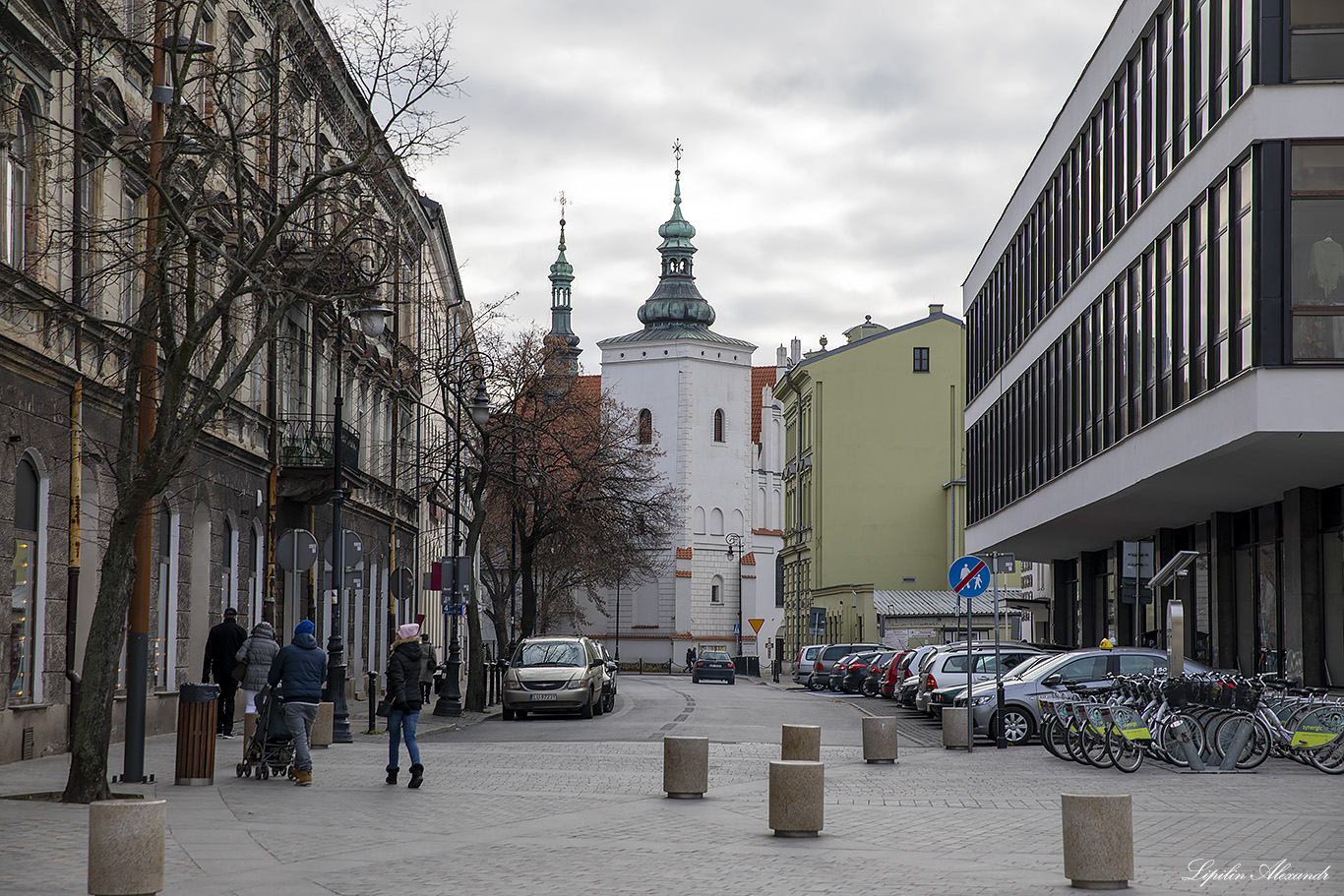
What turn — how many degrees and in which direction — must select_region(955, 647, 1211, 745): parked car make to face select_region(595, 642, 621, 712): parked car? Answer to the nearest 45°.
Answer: approximately 90° to its right

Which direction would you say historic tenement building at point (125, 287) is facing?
to the viewer's right

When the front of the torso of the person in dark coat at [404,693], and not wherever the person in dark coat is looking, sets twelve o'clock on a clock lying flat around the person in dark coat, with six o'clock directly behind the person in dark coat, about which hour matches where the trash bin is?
The trash bin is roughly at 10 o'clock from the person in dark coat.

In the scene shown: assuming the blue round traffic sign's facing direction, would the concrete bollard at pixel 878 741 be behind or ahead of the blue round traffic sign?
ahead

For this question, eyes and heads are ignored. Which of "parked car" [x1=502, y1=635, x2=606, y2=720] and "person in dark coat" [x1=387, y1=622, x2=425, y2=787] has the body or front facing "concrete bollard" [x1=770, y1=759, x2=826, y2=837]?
the parked car

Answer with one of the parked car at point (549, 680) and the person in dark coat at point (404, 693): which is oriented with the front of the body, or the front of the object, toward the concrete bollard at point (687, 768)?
the parked car

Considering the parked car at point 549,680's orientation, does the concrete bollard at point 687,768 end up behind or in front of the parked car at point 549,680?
in front

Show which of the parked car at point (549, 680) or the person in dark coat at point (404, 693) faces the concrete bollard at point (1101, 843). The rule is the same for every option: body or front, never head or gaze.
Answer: the parked car

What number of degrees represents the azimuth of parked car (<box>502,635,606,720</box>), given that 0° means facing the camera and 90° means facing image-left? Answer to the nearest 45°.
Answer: approximately 0°

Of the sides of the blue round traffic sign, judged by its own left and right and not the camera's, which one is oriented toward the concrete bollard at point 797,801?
front

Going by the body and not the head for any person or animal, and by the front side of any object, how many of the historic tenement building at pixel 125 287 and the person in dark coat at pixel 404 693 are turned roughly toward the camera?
0

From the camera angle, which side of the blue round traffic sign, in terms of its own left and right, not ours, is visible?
front

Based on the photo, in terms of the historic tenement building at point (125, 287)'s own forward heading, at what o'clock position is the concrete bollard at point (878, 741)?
The concrete bollard is roughly at 12 o'clock from the historic tenement building.

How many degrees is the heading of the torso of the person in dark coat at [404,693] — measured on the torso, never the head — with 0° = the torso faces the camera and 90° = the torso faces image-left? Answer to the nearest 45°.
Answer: approximately 135°

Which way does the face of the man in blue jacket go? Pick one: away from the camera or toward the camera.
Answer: away from the camera

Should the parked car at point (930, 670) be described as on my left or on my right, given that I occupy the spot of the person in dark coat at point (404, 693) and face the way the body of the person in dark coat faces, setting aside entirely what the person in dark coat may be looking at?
on my right
